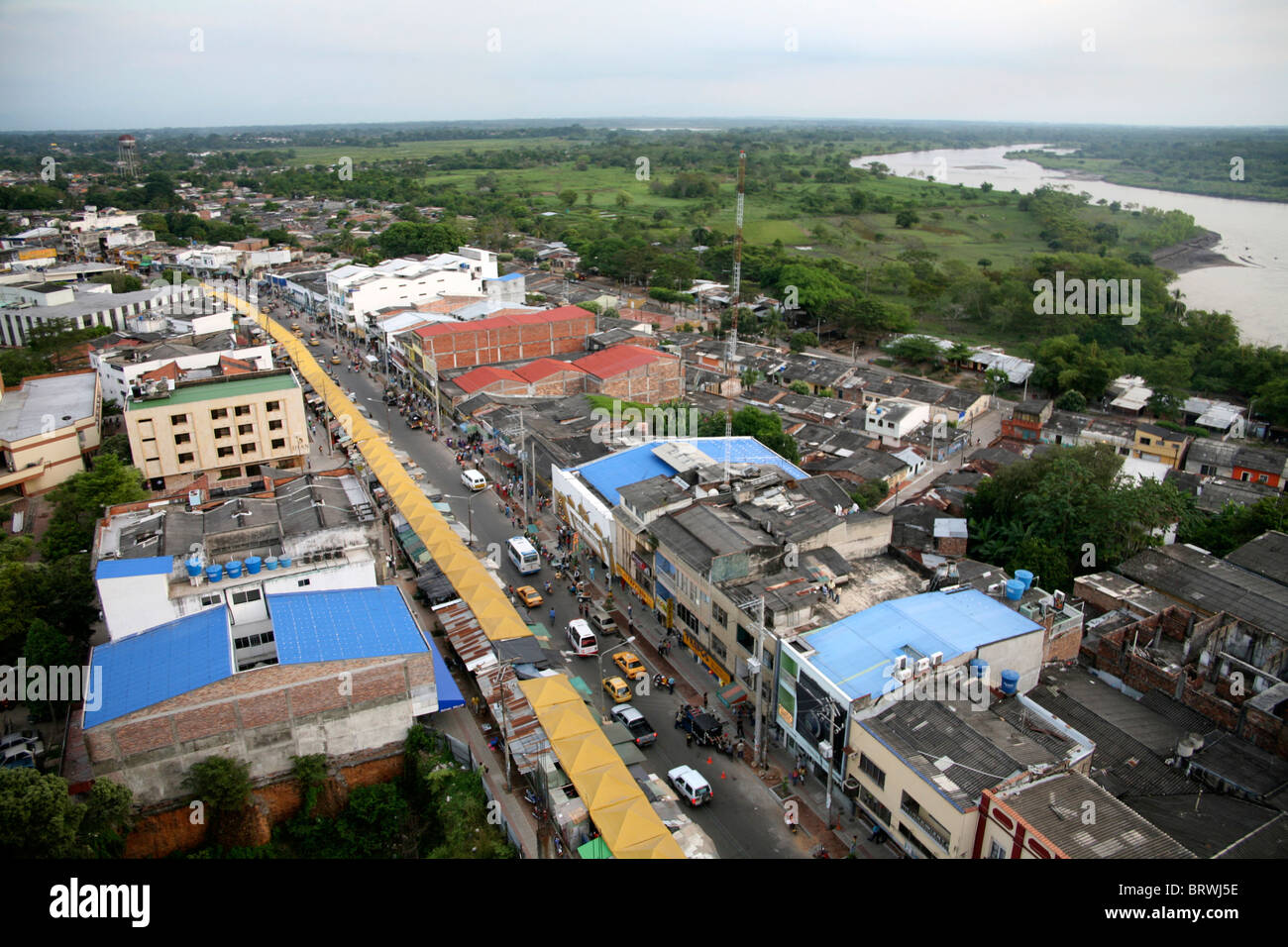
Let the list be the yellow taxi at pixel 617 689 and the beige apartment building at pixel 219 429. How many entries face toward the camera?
1

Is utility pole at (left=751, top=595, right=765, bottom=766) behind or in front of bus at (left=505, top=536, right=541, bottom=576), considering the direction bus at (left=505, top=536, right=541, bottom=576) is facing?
in front

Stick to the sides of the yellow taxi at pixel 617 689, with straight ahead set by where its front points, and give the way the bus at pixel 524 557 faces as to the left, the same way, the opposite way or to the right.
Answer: the same way

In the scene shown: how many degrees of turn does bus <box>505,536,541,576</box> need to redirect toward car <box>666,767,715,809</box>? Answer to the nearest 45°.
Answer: approximately 180°

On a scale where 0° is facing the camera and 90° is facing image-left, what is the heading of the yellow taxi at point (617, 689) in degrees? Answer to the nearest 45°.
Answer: approximately 135°

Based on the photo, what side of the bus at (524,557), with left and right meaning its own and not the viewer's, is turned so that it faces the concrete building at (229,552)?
right
